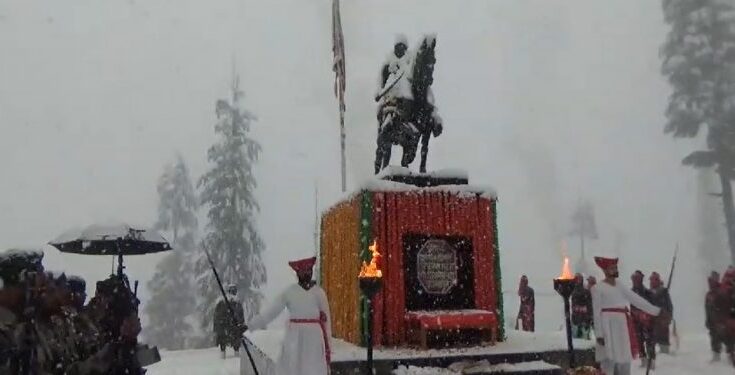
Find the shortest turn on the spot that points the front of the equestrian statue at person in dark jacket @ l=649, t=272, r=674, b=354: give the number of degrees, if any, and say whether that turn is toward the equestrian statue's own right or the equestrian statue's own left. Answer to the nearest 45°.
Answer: approximately 90° to the equestrian statue's own left

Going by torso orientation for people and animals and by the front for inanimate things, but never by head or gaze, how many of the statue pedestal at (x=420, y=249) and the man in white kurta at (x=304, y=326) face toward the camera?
2

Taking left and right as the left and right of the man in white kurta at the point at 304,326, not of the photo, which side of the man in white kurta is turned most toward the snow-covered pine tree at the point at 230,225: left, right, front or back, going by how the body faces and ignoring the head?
back

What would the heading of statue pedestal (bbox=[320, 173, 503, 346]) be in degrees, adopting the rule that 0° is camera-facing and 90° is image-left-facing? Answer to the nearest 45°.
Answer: approximately 0°

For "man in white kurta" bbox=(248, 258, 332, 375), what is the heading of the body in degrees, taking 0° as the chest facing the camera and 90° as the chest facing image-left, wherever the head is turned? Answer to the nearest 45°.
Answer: approximately 0°

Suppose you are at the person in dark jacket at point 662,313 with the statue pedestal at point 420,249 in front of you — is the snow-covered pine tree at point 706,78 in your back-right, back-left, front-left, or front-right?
back-right

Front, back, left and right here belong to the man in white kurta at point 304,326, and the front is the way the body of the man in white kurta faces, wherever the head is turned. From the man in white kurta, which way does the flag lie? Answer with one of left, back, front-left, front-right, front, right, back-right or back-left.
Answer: back

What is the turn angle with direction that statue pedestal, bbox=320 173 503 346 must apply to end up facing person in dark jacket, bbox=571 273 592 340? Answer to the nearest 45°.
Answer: approximately 135° to its left

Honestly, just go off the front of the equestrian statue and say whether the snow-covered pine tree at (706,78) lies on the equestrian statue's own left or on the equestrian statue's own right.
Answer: on the equestrian statue's own left

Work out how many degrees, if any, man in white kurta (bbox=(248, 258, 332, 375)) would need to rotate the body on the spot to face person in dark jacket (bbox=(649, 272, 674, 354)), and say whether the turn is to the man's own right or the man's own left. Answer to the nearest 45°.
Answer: approximately 135° to the man's own left

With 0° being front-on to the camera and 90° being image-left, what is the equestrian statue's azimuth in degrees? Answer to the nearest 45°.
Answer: approximately 315°
